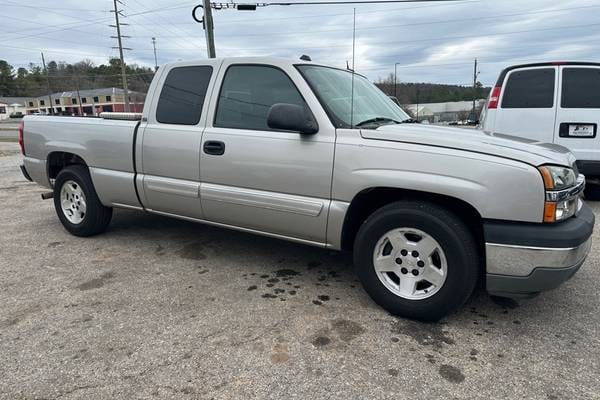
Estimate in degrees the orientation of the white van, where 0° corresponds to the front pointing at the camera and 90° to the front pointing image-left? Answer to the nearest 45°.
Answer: approximately 180°

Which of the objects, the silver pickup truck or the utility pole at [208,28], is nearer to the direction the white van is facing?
the utility pole

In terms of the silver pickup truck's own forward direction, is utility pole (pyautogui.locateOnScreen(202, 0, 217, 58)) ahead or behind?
behind

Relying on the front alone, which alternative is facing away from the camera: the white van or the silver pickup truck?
the white van

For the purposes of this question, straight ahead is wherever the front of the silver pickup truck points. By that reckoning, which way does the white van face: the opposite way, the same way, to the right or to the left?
to the left

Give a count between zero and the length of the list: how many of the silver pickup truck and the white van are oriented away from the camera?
1

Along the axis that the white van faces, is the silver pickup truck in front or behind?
behind

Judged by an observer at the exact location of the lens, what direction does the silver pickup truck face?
facing the viewer and to the right of the viewer

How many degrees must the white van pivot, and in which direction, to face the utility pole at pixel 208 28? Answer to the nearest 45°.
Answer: approximately 45° to its left
